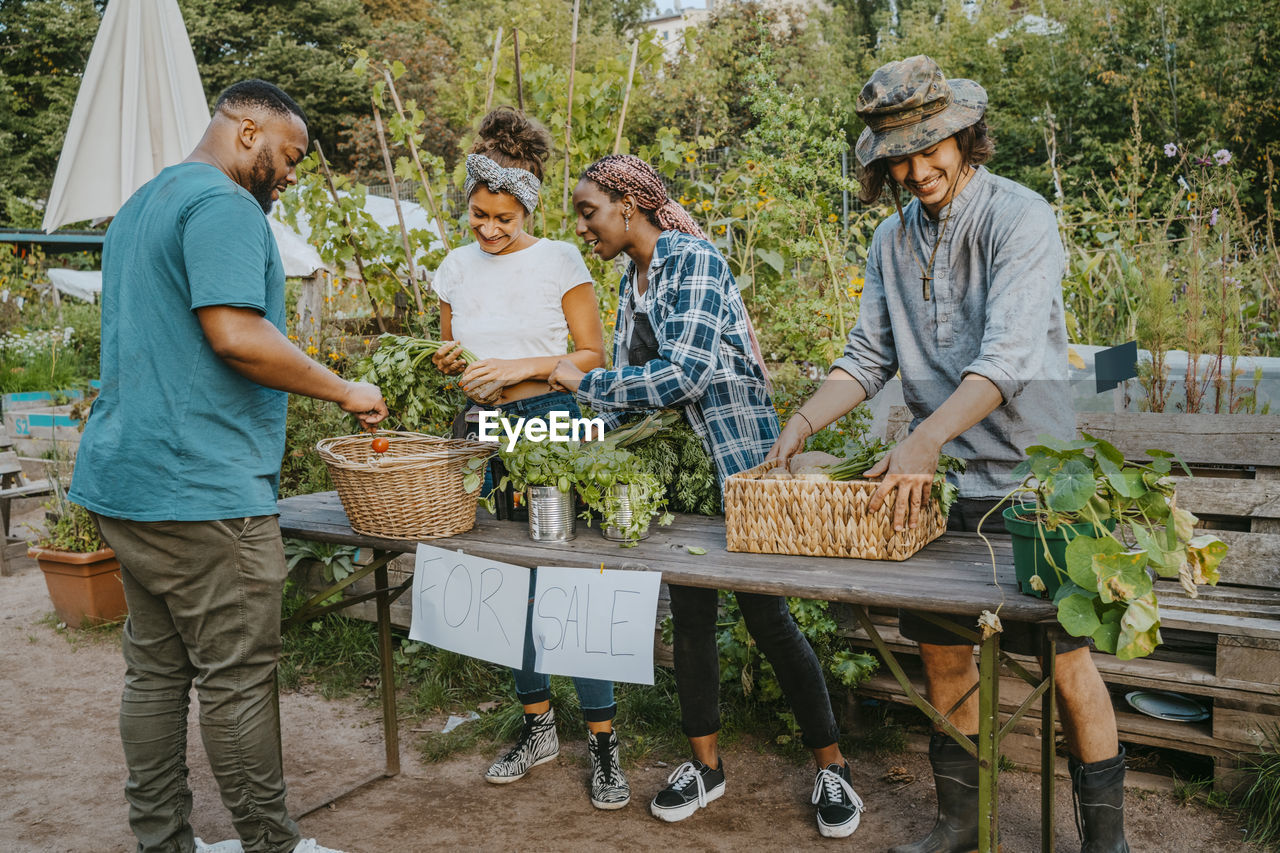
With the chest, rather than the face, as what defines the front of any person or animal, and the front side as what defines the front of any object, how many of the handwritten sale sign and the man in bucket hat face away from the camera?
0

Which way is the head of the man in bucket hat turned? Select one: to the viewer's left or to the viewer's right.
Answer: to the viewer's left

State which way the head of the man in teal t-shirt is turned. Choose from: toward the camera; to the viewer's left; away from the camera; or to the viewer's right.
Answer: to the viewer's right

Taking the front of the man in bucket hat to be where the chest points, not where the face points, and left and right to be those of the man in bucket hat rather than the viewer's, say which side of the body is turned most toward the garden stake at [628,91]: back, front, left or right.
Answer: right

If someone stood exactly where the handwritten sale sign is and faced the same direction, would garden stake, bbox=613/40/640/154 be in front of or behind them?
behind

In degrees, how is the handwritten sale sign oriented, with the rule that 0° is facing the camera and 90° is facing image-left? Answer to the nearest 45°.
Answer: approximately 0°

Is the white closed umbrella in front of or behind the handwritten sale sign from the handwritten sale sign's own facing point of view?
behind

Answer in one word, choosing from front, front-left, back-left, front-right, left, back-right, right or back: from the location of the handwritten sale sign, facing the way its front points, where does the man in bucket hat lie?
left
